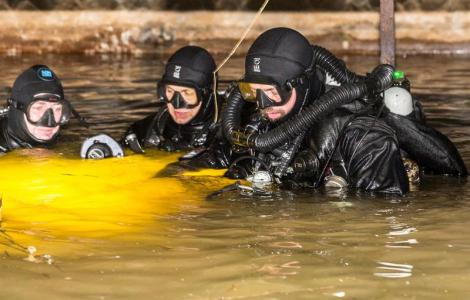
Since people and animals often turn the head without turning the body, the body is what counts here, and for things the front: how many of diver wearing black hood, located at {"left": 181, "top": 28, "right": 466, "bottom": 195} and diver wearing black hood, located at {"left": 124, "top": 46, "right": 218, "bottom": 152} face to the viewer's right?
0

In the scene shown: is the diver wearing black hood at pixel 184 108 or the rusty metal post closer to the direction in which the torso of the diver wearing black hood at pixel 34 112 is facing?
the diver wearing black hood

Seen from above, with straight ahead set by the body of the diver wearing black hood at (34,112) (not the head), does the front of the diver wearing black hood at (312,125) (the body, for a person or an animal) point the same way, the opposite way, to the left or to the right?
to the right

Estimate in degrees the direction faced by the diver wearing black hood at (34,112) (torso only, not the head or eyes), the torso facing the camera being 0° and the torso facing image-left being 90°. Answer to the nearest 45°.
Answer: approximately 315°

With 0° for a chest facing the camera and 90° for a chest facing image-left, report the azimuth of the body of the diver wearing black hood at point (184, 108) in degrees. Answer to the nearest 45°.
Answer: approximately 45°

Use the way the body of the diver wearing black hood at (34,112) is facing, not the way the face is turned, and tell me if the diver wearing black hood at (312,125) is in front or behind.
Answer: in front

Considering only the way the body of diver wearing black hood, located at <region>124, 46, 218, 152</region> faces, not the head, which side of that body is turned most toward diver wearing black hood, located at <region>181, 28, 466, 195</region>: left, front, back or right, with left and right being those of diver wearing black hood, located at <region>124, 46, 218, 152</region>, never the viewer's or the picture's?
left

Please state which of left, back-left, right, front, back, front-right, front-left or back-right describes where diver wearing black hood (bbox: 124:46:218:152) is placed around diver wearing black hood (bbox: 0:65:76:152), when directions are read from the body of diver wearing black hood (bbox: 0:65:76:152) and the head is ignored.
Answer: front-left

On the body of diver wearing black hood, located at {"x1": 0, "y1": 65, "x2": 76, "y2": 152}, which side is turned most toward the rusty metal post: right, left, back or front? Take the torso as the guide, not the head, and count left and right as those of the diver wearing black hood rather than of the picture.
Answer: left

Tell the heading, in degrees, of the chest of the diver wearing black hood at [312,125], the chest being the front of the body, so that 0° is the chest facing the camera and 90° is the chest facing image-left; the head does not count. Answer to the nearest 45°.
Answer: approximately 45°

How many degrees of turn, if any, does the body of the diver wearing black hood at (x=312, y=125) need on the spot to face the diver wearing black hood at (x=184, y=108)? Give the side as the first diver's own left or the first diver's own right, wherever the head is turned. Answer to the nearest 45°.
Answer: approximately 90° to the first diver's own right
